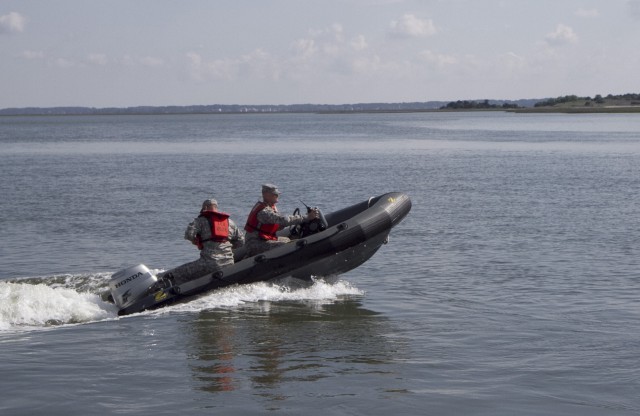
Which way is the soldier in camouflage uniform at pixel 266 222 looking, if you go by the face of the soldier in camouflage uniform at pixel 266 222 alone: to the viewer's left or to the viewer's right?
to the viewer's right

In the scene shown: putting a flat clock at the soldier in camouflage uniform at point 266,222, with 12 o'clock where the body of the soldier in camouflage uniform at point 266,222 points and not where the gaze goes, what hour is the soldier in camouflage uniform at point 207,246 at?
the soldier in camouflage uniform at point 207,246 is roughly at 5 o'clock from the soldier in camouflage uniform at point 266,222.

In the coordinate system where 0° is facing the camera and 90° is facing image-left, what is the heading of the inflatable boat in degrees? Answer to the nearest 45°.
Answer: approximately 270°

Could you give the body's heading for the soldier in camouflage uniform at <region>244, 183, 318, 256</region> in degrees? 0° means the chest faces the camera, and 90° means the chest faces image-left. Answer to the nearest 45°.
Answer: approximately 270°
